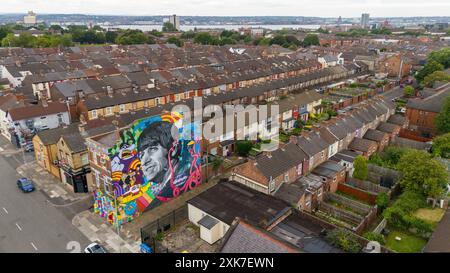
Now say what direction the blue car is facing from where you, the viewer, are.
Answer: facing the viewer and to the right of the viewer

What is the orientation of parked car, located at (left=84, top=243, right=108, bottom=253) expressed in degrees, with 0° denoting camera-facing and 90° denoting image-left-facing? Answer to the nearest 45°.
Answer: approximately 315°

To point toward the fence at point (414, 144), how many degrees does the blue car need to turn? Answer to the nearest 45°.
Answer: approximately 45° to its left

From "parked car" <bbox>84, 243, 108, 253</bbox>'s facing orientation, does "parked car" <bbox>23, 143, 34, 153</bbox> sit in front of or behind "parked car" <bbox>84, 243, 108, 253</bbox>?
behind

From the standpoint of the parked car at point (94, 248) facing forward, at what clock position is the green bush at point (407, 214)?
The green bush is roughly at 11 o'clock from the parked car.

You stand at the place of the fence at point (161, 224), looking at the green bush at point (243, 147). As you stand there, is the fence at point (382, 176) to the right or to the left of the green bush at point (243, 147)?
right

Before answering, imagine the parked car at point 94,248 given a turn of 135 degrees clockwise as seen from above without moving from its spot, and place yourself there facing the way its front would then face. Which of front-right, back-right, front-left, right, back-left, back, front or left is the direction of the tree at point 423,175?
back

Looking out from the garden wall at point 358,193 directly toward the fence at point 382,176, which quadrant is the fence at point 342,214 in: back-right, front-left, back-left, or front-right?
back-right

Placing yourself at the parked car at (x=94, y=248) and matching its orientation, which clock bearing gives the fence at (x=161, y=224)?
The fence is roughly at 10 o'clock from the parked car.

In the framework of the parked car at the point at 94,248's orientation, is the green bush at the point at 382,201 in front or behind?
in front

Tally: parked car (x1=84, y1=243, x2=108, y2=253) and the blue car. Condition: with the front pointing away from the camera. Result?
0
